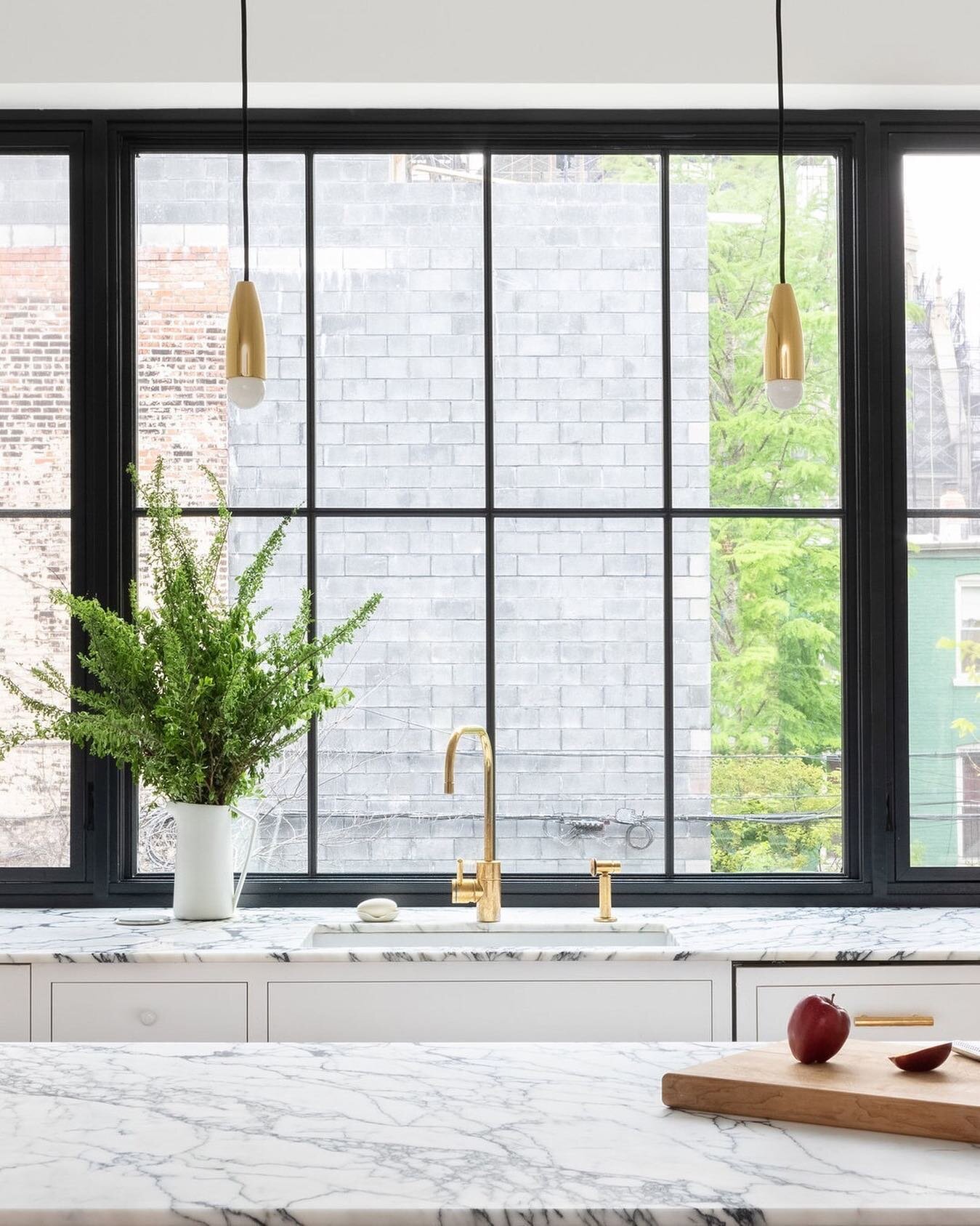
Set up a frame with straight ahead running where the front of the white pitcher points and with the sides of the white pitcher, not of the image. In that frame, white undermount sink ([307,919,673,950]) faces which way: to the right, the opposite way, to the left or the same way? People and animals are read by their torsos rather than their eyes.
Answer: to the left

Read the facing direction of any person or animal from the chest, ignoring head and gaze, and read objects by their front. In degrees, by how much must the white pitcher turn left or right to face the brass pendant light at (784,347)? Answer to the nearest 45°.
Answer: approximately 135° to its left

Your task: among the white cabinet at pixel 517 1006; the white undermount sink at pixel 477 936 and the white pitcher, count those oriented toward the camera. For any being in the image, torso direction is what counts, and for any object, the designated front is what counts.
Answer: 2

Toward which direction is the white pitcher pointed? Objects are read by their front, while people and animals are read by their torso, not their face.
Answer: to the viewer's left

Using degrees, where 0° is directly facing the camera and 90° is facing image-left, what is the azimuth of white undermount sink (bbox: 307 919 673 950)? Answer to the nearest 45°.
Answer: approximately 0°

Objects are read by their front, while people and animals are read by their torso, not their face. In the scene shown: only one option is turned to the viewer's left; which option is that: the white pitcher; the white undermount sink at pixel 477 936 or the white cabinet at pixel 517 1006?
the white pitcher
